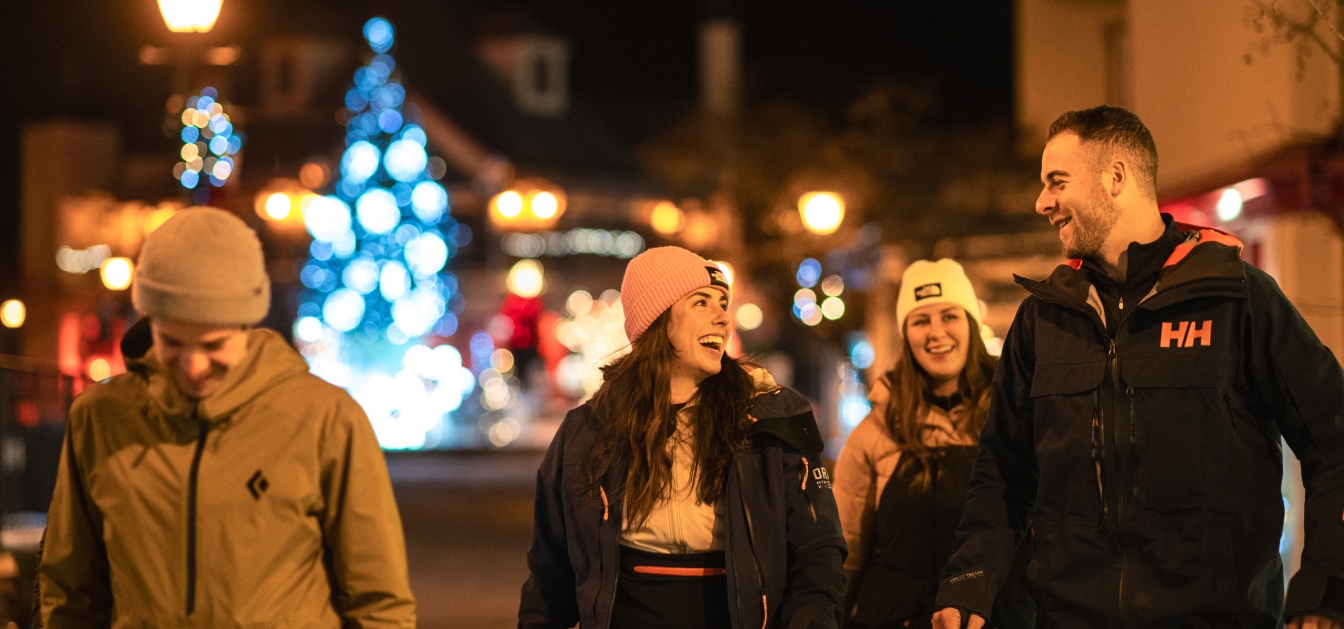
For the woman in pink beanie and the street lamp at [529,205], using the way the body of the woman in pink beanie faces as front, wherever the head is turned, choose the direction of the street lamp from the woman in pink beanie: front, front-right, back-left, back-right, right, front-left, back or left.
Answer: back

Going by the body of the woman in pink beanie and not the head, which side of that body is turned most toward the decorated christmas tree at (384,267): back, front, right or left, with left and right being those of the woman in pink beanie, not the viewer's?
back

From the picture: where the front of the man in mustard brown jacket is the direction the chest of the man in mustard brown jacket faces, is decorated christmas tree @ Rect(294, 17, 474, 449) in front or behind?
behind

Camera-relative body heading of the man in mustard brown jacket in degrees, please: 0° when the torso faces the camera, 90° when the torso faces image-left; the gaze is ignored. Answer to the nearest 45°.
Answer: approximately 0°

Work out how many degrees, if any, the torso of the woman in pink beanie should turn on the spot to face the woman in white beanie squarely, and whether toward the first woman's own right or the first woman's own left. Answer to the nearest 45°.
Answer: approximately 135° to the first woman's own left

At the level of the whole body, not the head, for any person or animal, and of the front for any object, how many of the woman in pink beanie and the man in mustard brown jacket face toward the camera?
2

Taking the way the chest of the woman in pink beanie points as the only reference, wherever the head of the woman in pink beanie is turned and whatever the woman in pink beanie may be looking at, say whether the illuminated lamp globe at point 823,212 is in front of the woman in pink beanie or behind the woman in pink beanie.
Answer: behind

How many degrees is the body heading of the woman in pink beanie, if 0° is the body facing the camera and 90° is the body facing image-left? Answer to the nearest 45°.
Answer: approximately 0°
